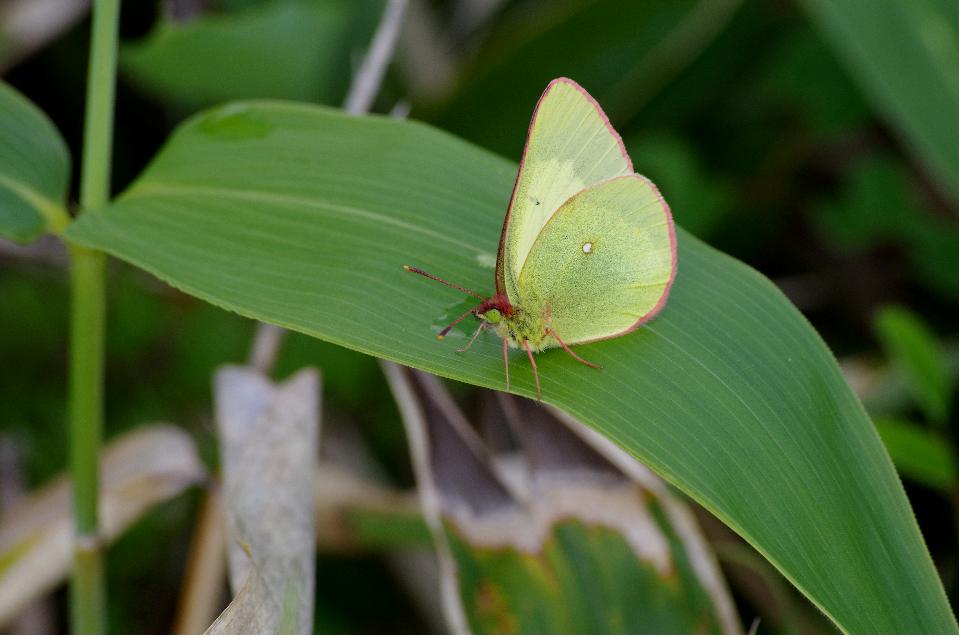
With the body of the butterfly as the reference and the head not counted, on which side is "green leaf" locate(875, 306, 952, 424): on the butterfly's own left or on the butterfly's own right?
on the butterfly's own right

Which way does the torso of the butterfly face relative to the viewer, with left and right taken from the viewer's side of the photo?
facing to the left of the viewer

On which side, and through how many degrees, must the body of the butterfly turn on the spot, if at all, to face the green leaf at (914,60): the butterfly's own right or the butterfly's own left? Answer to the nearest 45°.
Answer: approximately 135° to the butterfly's own right

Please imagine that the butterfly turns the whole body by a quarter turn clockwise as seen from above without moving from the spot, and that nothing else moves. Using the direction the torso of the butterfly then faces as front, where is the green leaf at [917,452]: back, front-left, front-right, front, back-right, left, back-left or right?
front-right
